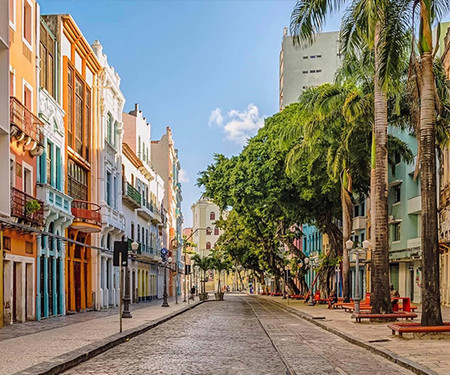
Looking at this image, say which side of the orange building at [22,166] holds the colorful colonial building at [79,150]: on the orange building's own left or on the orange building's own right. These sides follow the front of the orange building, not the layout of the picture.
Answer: on the orange building's own left

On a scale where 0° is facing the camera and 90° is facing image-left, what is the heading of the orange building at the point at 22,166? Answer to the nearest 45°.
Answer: approximately 315°
